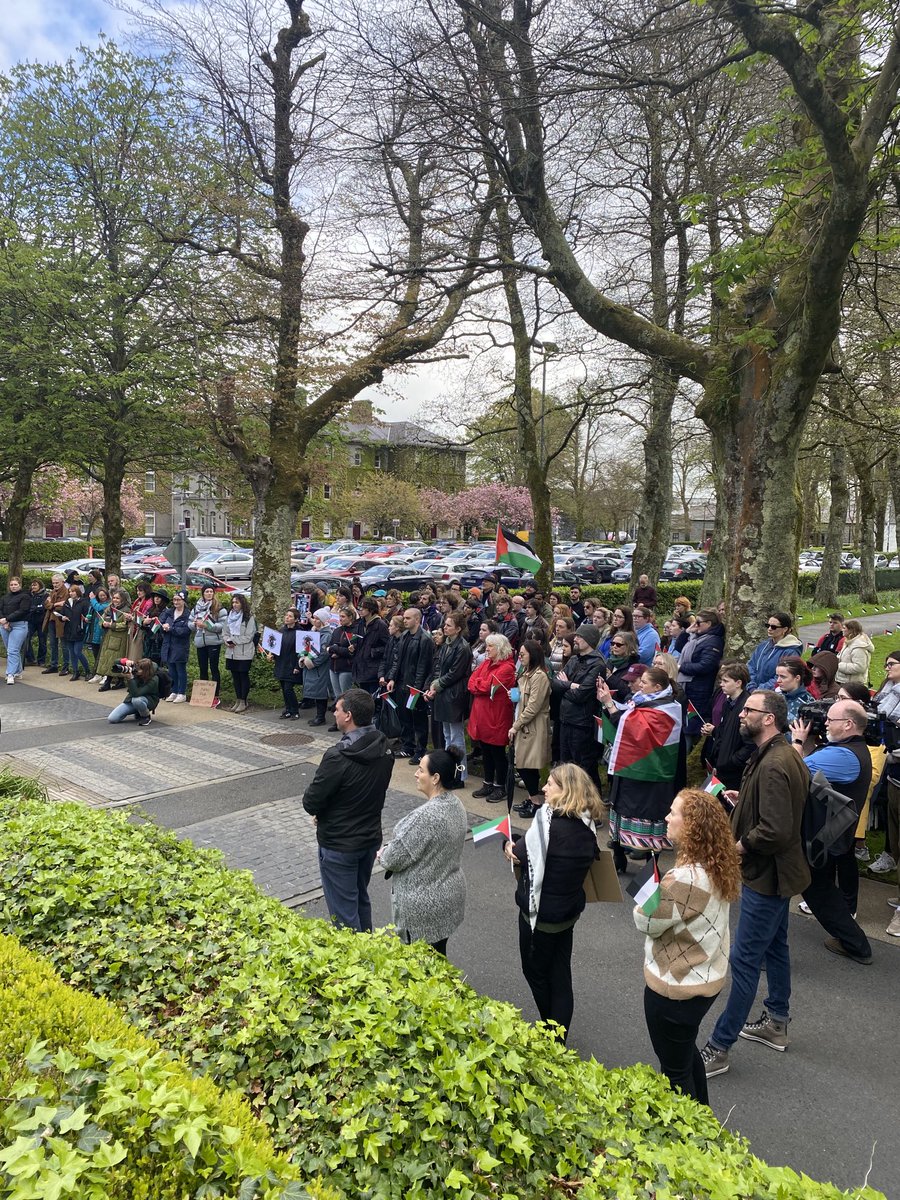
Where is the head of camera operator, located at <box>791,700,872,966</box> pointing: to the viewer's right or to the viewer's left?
to the viewer's left

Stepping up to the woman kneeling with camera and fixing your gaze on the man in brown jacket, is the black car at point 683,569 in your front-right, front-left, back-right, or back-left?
back-left

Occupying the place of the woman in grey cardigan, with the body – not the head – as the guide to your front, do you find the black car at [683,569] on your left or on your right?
on your right

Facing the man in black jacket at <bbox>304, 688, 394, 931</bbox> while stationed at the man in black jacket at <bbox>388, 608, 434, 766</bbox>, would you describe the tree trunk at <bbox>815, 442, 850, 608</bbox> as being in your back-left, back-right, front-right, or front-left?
back-left

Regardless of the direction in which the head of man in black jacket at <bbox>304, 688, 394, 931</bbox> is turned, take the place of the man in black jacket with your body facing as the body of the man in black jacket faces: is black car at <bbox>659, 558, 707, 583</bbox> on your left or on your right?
on your right

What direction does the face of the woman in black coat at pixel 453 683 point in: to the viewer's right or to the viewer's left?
to the viewer's left

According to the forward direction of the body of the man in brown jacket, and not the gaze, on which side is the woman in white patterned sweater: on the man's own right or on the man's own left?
on the man's own left
